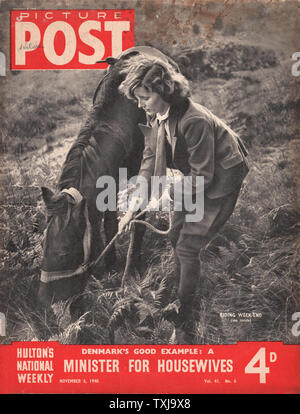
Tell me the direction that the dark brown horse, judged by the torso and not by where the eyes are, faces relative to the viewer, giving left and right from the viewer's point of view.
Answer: facing the viewer and to the left of the viewer
